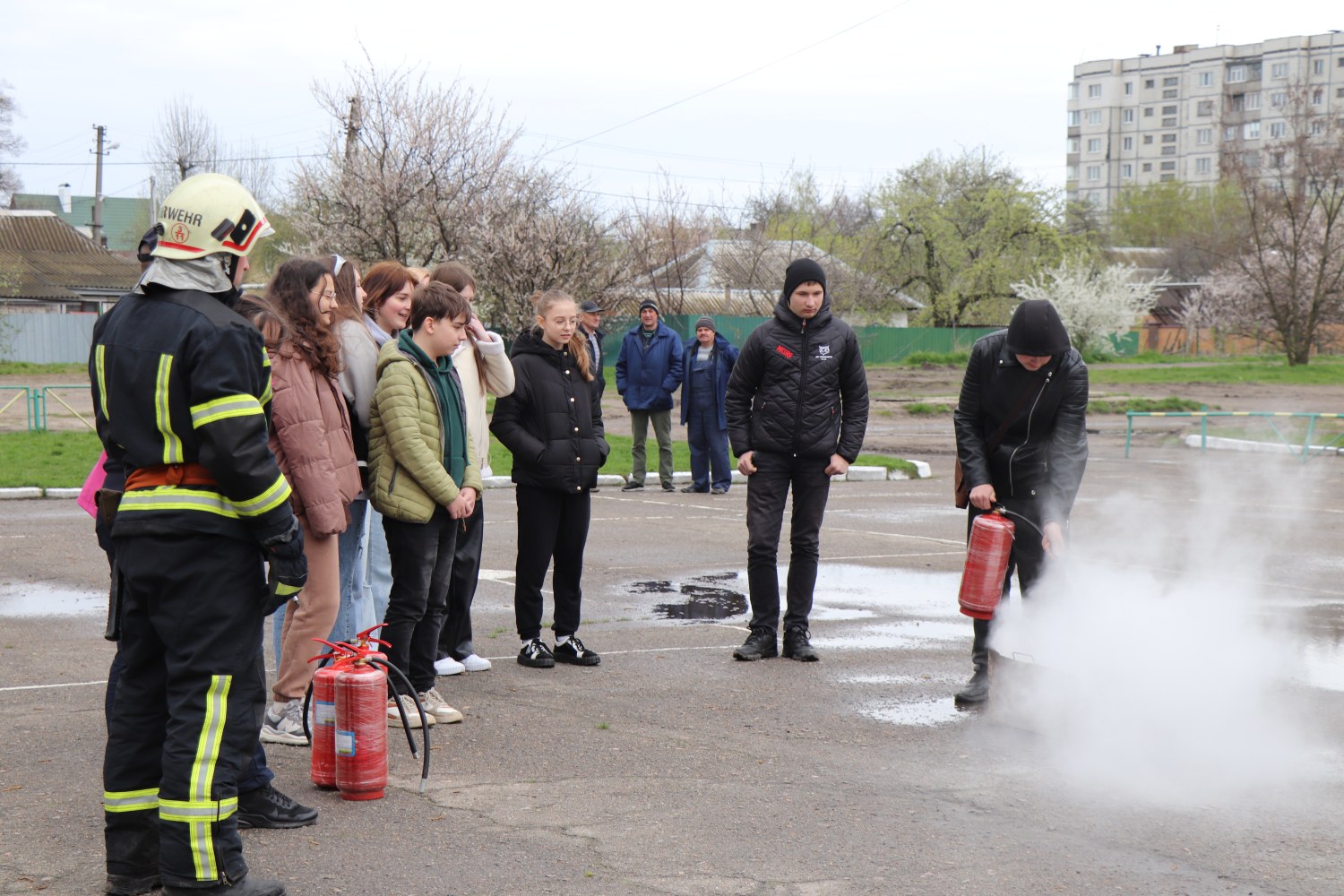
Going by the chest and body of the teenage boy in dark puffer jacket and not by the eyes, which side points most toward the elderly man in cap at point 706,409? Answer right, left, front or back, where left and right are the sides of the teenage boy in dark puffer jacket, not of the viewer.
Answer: back

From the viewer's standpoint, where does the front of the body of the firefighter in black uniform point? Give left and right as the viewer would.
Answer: facing away from the viewer and to the right of the viewer

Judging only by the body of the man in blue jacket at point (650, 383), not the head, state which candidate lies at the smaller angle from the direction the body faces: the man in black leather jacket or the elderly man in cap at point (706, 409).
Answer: the man in black leather jacket

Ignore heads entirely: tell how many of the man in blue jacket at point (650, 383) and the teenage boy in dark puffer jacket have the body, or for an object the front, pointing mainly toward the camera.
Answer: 2

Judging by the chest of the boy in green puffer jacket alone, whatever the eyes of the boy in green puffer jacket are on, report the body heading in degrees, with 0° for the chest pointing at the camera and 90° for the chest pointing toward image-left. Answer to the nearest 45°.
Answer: approximately 315°

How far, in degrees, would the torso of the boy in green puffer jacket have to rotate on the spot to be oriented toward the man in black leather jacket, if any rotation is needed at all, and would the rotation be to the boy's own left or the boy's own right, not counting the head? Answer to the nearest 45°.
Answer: approximately 45° to the boy's own left

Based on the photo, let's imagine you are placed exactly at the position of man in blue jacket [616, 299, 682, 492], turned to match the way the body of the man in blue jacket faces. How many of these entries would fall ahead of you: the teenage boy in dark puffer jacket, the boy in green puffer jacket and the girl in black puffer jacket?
3

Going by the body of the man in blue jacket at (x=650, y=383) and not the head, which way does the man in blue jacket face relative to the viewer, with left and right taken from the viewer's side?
facing the viewer

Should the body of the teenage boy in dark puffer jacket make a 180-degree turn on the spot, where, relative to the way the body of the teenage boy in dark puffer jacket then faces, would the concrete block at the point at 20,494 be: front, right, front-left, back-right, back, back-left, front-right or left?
front-left

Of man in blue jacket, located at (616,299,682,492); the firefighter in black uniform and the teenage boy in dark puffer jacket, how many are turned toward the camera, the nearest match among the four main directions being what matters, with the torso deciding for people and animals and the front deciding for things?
2

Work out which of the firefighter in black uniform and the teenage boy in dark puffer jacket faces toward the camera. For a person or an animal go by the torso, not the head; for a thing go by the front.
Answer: the teenage boy in dark puffer jacket

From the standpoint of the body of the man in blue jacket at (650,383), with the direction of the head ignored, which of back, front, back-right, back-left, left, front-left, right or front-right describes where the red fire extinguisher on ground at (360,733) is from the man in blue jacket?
front

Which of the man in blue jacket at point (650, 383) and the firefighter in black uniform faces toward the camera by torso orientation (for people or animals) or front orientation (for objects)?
the man in blue jacket

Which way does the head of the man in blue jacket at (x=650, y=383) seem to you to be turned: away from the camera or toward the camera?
toward the camera

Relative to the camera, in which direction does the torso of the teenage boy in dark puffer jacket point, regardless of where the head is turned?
toward the camera

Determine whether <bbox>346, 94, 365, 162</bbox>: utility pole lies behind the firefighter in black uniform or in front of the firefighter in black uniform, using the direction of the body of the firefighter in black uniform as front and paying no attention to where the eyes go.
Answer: in front
